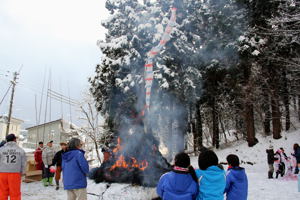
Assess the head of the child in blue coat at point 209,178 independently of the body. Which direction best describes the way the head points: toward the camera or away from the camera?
away from the camera

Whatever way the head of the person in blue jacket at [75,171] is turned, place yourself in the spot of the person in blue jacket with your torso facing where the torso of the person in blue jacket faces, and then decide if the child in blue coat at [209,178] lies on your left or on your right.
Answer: on your right

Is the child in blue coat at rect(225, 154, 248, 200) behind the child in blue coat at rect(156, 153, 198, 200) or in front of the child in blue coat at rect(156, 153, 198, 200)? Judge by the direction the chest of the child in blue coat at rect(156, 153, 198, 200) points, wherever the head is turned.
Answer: in front

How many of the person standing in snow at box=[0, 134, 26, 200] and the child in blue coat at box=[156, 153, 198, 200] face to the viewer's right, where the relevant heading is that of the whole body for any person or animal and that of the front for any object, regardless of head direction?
0

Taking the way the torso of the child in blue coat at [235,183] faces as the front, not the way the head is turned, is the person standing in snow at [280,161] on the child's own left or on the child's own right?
on the child's own right

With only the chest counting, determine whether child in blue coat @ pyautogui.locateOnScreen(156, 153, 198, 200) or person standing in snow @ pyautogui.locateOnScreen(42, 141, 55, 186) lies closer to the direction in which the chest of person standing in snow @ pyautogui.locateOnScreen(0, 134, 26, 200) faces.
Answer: the person standing in snow

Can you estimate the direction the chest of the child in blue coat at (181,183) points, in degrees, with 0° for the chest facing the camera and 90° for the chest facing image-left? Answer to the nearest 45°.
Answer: approximately 180°

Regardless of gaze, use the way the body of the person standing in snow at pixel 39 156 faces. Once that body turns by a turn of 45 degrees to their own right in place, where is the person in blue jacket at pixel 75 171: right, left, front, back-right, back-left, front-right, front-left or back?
front-right

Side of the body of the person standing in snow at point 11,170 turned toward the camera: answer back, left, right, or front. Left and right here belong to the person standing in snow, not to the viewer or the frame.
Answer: back

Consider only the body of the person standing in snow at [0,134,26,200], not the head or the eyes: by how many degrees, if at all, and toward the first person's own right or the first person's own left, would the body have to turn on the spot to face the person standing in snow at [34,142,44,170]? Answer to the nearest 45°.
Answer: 0° — they already face them

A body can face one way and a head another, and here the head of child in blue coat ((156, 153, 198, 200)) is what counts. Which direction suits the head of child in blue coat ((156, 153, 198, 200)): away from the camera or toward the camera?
away from the camera

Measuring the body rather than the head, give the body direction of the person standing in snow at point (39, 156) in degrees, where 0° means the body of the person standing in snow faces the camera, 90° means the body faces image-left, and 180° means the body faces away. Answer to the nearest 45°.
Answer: approximately 270°

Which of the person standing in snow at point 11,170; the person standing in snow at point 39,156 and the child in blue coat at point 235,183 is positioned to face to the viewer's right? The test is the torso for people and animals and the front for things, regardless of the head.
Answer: the person standing in snow at point 39,156

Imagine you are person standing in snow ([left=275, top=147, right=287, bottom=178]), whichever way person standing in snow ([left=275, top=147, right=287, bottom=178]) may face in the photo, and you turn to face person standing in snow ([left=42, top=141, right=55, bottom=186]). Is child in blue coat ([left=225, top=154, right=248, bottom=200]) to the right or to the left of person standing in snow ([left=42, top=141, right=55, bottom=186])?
left
